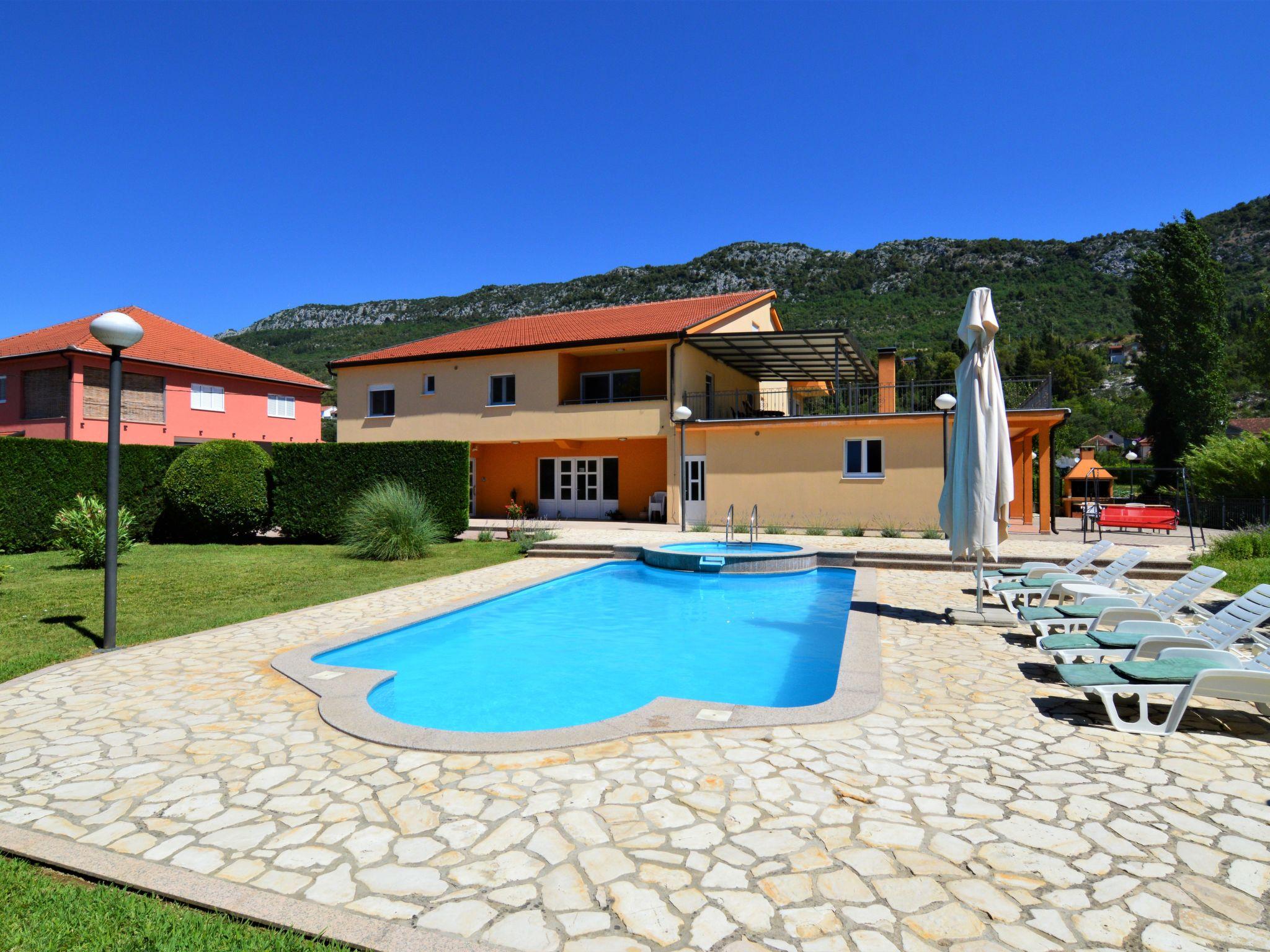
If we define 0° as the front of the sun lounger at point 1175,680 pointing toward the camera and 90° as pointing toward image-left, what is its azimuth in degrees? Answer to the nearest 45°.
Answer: approximately 90°

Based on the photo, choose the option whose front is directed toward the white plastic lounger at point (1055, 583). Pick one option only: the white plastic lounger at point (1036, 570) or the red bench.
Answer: the red bench

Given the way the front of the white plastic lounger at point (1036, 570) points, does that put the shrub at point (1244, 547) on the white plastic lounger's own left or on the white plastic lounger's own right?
on the white plastic lounger's own right

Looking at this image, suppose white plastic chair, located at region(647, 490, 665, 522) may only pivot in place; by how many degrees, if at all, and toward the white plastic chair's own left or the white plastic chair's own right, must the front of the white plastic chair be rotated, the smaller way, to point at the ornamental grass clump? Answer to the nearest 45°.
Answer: approximately 45° to the white plastic chair's own right

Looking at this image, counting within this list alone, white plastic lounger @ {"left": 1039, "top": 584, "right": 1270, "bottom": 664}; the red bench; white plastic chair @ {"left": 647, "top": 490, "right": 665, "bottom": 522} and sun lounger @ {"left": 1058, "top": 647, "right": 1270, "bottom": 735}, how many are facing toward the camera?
2

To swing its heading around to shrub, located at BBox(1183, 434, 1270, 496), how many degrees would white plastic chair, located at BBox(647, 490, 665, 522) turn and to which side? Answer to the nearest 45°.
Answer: approximately 90° to its left

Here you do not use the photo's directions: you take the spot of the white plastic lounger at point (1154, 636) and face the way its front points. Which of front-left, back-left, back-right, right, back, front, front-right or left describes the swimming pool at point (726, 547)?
front-right
